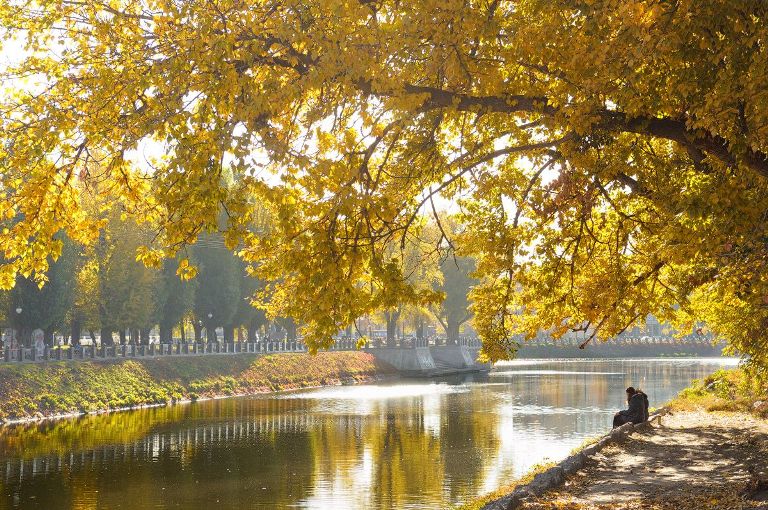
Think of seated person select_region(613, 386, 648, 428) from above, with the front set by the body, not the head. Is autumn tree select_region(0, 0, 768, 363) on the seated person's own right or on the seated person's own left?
on the seated person's own left

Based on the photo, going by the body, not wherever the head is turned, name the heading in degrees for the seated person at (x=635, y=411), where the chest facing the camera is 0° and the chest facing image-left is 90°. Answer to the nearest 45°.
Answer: approximately 90°
